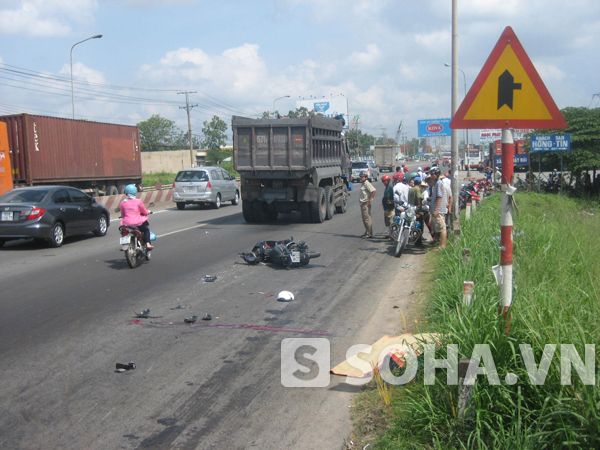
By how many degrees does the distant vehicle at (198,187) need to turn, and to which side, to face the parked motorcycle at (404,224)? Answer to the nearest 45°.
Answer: approximately 135° to its right

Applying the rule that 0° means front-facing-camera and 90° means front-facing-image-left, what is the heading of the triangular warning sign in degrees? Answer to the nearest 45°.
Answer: approximately 0°

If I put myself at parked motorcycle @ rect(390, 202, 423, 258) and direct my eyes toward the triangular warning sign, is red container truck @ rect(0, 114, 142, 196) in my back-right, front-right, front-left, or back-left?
back-right

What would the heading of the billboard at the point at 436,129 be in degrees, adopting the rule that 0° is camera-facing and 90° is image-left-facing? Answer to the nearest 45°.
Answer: approximately 0°

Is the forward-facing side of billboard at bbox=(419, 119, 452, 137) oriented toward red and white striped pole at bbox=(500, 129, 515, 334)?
yes

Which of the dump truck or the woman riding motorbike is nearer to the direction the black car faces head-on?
the dump truck

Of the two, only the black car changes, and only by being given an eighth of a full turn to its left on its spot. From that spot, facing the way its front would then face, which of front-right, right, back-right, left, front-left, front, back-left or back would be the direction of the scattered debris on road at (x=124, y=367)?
back

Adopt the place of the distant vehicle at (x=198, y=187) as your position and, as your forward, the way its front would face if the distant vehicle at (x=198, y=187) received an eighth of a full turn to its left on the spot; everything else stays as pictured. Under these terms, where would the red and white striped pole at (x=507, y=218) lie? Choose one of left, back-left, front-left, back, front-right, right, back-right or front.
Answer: back

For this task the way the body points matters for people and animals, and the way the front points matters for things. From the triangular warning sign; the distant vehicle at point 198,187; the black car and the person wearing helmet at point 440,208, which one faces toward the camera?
the triangular warning sign

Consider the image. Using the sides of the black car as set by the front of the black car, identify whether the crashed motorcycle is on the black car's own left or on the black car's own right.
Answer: on the black car's own right

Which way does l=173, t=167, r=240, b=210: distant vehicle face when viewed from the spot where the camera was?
facing away from the viewer and to the right of the viewer
